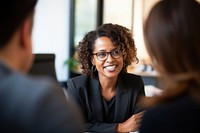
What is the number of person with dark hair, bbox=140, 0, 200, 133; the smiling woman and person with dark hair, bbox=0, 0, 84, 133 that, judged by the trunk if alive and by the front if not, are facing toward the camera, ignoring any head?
1

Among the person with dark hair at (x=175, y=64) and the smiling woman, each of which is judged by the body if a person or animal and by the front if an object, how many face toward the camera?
1

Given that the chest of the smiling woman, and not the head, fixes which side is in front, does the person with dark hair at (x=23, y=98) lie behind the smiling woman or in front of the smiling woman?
in front

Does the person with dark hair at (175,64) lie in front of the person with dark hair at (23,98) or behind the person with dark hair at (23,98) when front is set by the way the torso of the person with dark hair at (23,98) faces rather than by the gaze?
in front

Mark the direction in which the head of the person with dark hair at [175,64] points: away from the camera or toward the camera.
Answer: away from the camera

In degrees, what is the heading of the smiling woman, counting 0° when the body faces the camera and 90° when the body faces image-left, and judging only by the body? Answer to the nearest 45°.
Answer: approximately 0°

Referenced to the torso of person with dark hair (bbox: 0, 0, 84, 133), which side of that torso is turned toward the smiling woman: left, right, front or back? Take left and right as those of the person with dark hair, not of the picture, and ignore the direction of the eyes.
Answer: front

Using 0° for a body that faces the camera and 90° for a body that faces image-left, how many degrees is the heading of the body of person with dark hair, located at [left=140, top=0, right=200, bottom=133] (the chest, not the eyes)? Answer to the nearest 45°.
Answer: approximately 135°

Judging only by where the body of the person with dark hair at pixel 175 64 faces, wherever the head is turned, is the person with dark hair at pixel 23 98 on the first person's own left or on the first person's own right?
on the first person's own left

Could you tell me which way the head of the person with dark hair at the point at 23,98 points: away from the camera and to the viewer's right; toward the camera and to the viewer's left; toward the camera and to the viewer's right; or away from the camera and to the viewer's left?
away from the camera and to the viewer's right

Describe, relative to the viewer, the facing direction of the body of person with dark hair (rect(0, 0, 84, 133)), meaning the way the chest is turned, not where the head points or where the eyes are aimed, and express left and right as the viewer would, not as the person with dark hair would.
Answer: facing away from the viewer and to the right of the viewer

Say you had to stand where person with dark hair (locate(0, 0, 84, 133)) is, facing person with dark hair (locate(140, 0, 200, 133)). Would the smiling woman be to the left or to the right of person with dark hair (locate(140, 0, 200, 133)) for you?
left

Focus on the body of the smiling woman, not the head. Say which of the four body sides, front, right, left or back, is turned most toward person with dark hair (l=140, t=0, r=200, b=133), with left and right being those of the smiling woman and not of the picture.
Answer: front
